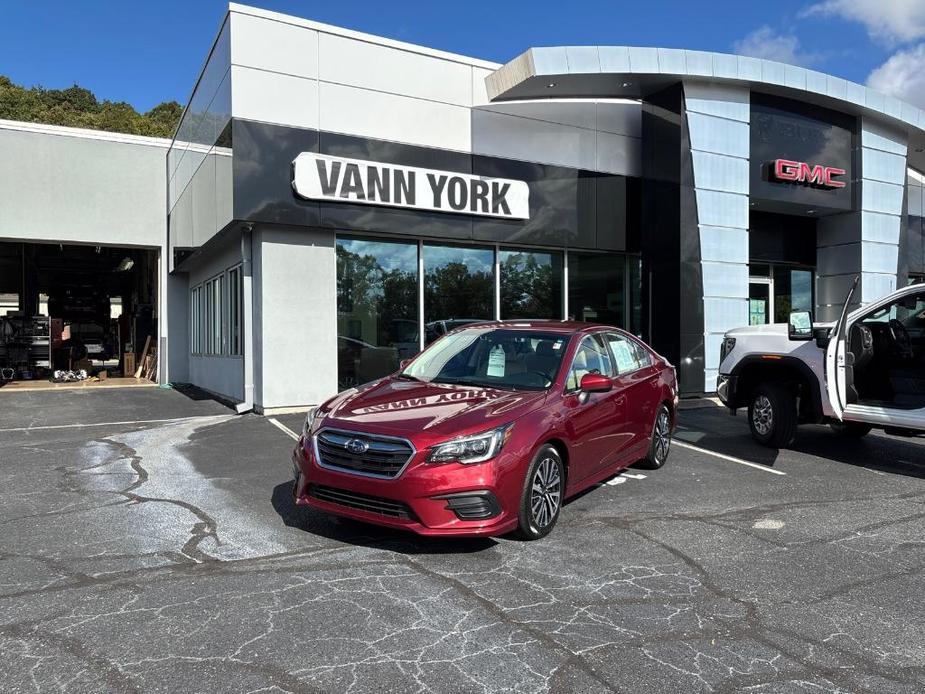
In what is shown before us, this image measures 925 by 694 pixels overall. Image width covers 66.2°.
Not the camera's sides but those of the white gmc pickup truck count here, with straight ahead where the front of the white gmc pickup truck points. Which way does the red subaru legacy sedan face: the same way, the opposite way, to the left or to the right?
to the left

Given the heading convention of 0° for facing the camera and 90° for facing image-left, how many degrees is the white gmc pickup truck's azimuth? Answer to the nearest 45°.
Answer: approximately 90°

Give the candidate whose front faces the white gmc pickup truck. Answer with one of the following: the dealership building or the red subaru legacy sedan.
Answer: the dealership building

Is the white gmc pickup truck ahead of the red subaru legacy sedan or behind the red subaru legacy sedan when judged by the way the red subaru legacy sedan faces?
behind

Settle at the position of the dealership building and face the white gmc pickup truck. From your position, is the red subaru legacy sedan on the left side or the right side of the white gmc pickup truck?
right

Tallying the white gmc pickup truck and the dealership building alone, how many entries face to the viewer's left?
1

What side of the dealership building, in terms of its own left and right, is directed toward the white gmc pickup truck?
front

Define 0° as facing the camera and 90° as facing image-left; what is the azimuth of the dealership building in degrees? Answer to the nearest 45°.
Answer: approximately 315°
